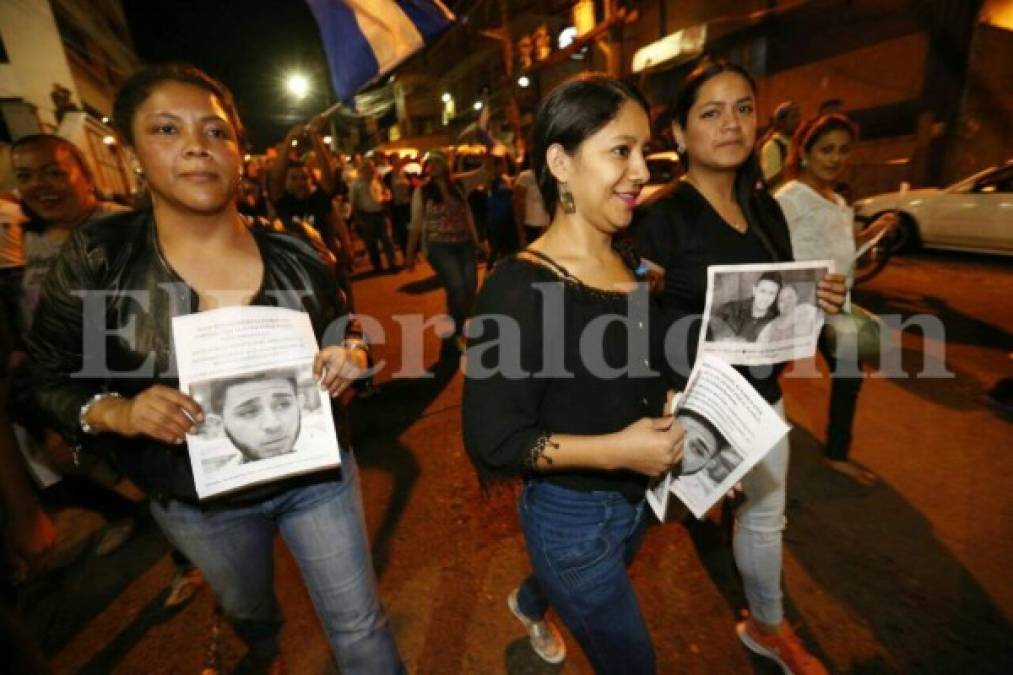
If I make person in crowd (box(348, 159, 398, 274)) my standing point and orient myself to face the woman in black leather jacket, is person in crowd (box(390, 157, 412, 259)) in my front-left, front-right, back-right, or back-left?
back-left

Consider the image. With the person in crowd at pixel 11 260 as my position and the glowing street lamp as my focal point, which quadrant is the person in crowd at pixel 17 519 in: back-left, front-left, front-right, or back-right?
back-right

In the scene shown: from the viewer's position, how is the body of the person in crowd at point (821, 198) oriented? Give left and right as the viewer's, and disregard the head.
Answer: facing the viewer and to the right of the viewer

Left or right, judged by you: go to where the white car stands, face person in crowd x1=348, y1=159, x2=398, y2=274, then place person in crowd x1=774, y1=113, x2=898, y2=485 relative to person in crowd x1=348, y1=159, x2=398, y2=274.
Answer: left

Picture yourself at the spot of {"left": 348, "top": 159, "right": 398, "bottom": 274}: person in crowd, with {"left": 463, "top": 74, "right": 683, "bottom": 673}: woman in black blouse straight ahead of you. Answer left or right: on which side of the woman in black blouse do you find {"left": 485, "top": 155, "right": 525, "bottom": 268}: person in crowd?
left

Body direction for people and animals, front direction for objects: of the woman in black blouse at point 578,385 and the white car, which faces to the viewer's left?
the white car

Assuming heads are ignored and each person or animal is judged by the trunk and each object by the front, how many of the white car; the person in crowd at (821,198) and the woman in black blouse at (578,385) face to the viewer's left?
1

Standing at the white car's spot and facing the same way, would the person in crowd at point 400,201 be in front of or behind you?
in front

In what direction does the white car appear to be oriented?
to the viewer's left

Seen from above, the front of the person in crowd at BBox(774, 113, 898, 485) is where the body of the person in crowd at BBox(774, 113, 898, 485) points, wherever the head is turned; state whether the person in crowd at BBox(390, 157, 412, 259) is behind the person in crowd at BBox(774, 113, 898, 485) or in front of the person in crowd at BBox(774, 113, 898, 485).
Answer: behind

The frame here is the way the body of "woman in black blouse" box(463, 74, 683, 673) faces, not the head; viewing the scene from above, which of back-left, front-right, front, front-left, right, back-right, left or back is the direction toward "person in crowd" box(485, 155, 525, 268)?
back-left

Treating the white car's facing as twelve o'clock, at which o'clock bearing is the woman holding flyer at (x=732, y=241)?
The woman holding flyer is roughly at 9 o'clock from the white car.

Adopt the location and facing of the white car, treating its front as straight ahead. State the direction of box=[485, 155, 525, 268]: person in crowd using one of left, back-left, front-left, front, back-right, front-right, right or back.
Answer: front-left

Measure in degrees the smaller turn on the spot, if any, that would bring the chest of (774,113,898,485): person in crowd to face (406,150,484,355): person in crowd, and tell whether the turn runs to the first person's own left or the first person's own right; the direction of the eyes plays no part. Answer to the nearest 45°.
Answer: approximately 135° to the first person's own right

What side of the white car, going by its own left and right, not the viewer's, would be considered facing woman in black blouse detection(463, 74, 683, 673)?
left
